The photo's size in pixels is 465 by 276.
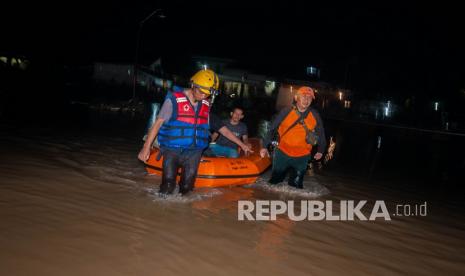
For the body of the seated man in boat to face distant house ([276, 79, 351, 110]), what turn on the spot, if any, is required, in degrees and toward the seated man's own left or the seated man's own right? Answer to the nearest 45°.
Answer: approximately 135° to the seated man's own right

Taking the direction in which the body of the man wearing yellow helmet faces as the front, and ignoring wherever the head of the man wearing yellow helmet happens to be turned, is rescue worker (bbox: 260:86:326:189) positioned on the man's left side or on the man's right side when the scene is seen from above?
on the man's left side

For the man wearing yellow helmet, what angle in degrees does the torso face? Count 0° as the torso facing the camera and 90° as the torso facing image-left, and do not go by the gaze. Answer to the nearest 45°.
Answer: approximately 315°

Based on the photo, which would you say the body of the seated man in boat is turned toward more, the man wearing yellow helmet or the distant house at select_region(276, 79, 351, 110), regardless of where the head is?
the man wearing yellow helmet

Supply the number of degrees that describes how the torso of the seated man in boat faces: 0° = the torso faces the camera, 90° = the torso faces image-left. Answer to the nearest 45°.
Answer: approximately 45°

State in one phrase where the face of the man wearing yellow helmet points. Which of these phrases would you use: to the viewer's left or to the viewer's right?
to the viewer's right

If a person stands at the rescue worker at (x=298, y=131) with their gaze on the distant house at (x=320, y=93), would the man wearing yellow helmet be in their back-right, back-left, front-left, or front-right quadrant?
back-left

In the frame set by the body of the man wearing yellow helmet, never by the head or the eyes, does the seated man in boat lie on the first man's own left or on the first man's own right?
on the first man's own left

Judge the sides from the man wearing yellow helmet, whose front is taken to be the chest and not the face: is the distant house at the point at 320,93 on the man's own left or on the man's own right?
on the man's own left

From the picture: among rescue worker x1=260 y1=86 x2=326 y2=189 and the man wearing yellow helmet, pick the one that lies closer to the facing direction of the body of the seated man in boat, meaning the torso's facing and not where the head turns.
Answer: the man wearing yellow helmet
